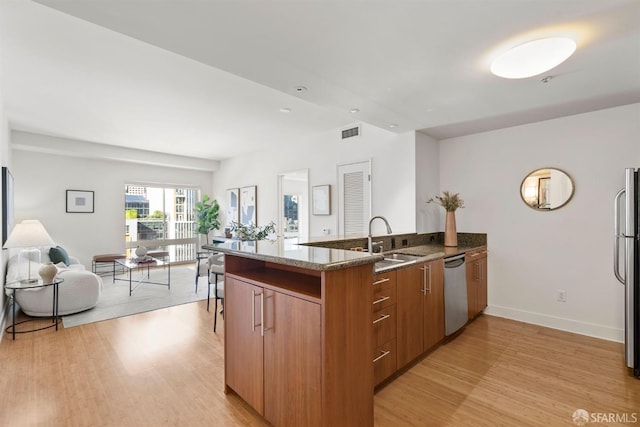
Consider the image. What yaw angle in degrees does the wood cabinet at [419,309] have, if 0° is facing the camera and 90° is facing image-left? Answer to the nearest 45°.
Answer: approximately 315°

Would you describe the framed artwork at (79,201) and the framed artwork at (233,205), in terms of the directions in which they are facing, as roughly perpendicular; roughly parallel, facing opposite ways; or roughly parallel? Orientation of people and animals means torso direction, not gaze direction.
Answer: roughly perpendicular

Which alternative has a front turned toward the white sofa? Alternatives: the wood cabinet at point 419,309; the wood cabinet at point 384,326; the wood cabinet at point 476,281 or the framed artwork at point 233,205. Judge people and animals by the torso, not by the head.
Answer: the framed artwork

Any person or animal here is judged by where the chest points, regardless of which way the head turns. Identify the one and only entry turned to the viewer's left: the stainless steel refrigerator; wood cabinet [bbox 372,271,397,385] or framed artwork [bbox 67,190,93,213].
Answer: the stainless steel refrigerator

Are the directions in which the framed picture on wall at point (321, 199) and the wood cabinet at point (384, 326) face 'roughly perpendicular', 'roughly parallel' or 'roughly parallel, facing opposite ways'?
roughly perpendicular

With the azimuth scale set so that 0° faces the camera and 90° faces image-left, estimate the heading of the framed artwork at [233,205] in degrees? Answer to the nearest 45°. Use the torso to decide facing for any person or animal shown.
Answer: approximately 45°

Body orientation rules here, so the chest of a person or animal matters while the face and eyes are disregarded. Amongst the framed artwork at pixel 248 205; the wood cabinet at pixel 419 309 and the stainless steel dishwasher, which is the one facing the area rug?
the framed artwork

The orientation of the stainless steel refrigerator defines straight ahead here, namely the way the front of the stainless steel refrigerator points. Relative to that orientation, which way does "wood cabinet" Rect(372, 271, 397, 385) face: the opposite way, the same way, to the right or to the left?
the opposite way

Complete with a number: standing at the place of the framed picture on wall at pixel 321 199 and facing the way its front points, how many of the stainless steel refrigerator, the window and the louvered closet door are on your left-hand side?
2

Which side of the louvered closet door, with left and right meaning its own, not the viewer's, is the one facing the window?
right

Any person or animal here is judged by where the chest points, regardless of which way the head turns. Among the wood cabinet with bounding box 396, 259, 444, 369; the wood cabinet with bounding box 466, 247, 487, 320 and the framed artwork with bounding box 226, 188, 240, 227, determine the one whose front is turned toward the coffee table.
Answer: the framed artwork
